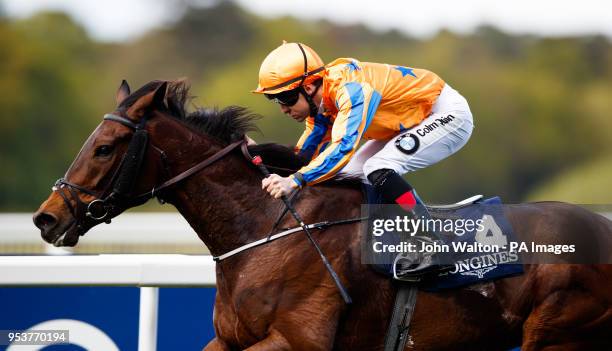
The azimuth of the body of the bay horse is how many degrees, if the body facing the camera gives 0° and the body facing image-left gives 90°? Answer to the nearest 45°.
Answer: approximately 90°

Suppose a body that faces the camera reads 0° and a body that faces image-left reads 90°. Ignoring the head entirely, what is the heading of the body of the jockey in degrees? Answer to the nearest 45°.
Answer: approximately 90°
